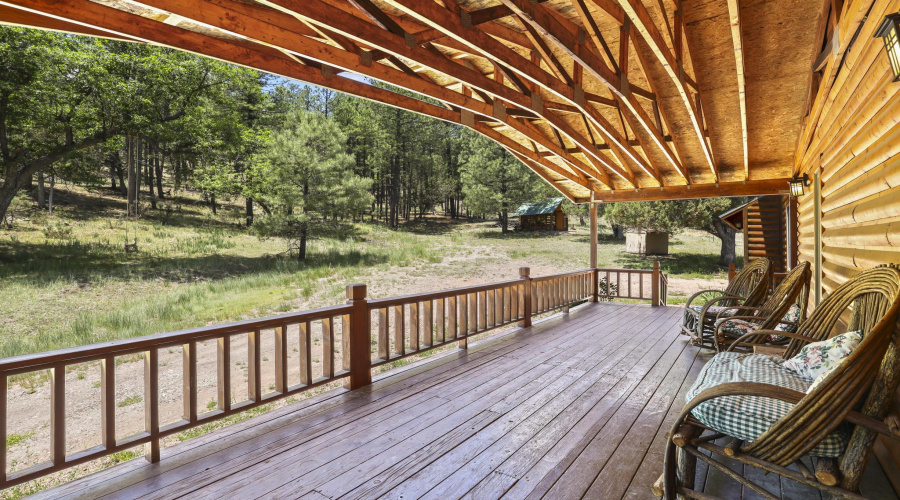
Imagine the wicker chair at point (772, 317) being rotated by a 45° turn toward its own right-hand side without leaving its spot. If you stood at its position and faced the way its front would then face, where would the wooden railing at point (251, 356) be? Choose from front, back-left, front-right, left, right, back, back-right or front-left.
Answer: left

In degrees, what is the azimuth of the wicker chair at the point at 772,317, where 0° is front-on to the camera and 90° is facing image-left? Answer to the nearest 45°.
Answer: approximately 90°

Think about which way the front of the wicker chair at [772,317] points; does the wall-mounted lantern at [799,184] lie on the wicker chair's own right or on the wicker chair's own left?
on the wicker chair's own right

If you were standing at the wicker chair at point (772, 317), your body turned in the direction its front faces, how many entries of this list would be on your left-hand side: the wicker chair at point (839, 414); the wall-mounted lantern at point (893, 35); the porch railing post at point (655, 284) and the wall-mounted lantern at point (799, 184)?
2

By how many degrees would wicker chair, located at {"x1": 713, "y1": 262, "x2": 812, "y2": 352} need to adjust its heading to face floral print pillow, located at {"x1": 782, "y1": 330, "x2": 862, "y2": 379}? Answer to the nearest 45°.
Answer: approximately 90° to its left

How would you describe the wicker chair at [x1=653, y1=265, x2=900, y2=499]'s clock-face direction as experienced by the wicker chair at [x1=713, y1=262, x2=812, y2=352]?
the wicker chair at [x1=653, y1=265, x2=900, y2=499] is roughly at 9 o'clock from the wicker chair at [x1=713, y1=262, x2=812, y2=352].

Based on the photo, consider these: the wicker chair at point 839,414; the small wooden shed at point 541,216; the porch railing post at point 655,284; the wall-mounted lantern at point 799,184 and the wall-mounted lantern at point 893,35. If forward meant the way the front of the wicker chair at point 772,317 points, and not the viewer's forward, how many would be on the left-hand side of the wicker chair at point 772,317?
2

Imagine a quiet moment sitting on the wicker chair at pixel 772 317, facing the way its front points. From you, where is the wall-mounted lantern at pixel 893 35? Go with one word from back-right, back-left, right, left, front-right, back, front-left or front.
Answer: left

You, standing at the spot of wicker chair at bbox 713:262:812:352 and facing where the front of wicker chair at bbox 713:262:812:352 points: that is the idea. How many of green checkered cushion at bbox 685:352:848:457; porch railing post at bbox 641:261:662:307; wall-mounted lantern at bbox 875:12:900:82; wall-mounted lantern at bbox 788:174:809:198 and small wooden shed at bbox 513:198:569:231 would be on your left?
2

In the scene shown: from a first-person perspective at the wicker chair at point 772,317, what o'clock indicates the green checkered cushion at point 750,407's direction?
The green checkered cushion is roughly at 9 o'clock from the wicker chair.

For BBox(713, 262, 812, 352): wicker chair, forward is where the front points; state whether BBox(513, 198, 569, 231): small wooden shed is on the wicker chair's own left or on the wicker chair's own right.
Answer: on the wicker chair's own right

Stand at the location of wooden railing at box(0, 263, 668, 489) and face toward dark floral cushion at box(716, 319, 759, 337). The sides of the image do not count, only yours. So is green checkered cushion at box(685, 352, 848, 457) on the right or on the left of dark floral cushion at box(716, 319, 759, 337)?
right
